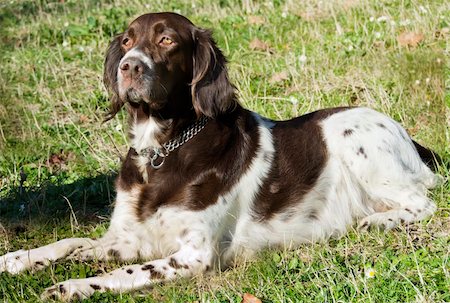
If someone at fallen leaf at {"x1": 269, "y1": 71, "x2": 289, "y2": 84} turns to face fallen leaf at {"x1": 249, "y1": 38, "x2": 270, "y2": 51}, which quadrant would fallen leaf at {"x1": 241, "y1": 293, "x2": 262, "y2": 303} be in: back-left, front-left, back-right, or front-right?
back-left

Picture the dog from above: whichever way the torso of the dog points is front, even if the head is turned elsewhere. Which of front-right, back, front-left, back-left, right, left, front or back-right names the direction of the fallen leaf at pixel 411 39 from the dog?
back

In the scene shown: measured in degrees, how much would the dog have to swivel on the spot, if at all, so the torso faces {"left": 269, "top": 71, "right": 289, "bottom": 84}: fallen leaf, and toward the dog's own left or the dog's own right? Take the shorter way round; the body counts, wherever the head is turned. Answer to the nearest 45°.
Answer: approximately 135° to the dog's own right

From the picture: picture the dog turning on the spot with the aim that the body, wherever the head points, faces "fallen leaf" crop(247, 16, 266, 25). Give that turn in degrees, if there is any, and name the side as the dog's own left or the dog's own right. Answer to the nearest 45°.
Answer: approximately 135° to the dog's own right

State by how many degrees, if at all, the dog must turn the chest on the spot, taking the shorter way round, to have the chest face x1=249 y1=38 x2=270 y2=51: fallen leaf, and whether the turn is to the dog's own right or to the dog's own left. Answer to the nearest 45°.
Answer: approximately 135° to the dog's own right

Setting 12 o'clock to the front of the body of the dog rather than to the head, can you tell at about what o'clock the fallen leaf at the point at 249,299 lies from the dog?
The fallen leaf is roughly at 10 o'clock from the dog.

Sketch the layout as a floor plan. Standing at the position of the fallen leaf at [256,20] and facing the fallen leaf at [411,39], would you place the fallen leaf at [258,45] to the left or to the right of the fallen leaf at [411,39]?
right

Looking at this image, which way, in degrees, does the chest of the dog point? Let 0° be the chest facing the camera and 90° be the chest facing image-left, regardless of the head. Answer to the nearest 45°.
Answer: approximately 45°

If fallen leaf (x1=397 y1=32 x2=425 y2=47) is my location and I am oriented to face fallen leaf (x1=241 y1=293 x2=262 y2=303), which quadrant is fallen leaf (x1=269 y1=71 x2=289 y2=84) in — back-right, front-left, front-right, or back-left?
front-right
